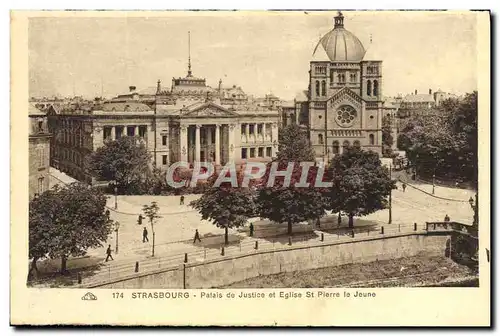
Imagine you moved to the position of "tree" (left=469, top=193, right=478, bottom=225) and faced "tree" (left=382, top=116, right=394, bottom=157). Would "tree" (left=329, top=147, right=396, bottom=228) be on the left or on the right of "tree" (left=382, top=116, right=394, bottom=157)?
left

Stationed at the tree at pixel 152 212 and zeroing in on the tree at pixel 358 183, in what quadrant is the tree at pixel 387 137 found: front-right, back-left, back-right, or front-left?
front-left
